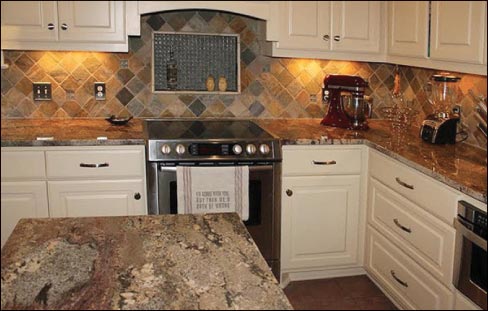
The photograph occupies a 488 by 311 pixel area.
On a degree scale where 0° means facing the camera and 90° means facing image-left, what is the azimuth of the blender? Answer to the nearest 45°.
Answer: approximately 45°

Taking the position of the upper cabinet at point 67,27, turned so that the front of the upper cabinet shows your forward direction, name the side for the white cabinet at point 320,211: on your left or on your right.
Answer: on your left

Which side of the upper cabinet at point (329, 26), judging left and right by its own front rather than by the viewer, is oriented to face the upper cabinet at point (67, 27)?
right

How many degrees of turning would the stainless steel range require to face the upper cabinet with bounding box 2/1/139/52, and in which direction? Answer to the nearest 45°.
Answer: approximately 90° to its right

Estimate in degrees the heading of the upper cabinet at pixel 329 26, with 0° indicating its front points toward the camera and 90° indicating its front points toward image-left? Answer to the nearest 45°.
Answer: approximately 0°

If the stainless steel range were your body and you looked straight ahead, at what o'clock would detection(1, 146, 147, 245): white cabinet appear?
The white cabinet is roughly at 3 o'clock from the stainless steel range.

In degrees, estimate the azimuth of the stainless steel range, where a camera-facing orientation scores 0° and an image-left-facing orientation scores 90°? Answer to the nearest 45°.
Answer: approximately 0°

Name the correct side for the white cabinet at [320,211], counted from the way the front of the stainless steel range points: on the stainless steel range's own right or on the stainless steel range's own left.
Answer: on the stainless steel range's own left

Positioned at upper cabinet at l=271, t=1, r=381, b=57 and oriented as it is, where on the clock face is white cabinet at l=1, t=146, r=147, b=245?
The white cabinet is roughly at 2 o'clock from the upper cabinet.

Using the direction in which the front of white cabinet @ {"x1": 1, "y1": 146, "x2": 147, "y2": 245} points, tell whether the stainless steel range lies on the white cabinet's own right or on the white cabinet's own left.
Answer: on the white cabinet's own left

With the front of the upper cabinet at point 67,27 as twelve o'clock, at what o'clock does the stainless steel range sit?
The stainless steel range is roughly at 10 o'clock from the upper cabinet.
